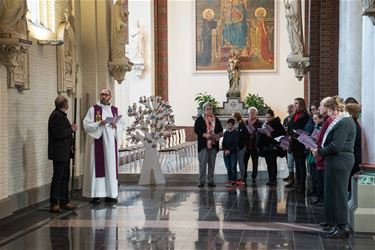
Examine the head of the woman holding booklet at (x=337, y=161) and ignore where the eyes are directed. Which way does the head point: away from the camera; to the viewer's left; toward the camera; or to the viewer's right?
to the viewer's left

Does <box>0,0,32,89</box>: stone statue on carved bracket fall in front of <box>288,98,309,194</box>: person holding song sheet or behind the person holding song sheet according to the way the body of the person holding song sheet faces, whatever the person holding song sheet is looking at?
in front

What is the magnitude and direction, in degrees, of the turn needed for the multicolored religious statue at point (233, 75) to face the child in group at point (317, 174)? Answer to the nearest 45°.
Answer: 0° — it already faces them

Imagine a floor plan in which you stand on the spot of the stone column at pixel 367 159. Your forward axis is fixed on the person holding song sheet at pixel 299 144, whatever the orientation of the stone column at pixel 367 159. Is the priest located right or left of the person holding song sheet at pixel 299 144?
left

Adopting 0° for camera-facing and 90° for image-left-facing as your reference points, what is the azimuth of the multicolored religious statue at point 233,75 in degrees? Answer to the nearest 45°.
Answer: approximately 0°

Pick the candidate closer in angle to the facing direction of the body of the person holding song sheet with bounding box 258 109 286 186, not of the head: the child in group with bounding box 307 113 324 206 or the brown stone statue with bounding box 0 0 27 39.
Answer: the brown stone statue

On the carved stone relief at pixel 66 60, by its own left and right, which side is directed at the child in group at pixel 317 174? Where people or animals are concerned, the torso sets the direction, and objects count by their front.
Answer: front

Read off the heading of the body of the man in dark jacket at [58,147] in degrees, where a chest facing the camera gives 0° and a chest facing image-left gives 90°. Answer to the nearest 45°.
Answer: approximately 270°

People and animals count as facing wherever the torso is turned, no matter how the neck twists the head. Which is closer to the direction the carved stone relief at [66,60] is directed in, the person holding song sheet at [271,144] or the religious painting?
the person holding song sheet

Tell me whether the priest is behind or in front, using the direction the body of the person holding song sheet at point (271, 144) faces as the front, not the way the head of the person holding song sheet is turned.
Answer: in front

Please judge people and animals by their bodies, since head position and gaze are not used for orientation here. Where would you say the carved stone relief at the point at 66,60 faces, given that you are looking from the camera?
facing the viewer and to the right of the viewer
